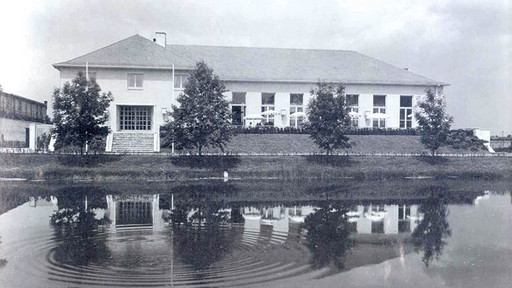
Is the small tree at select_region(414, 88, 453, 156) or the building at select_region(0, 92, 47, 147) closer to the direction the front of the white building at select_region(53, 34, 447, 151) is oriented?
the small tree

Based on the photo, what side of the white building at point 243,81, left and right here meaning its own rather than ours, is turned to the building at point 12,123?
right

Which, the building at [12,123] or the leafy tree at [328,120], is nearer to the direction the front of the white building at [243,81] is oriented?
the leafy tree

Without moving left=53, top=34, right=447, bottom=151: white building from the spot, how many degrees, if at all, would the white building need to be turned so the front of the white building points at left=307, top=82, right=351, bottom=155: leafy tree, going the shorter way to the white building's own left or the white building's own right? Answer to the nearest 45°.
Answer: approximately 45° to the white building's own left

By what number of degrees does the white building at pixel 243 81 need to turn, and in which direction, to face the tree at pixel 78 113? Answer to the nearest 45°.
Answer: approximately 45° to its right

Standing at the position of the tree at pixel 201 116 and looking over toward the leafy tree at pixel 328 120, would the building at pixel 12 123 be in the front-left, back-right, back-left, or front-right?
back-left

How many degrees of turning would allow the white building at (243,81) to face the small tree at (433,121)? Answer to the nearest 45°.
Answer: approximately 45° to its left

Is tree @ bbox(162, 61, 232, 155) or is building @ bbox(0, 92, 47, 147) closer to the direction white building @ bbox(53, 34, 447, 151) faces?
the tree

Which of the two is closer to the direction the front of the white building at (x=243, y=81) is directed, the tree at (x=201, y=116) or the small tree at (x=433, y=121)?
the tree

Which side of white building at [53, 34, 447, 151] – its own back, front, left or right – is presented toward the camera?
front

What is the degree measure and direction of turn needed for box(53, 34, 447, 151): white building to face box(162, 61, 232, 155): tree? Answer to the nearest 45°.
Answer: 0° — it already faces it
